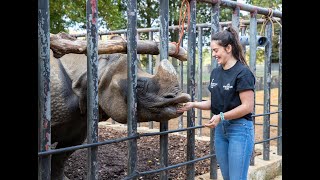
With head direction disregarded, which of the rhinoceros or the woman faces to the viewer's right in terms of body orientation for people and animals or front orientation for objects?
the rhinoceros

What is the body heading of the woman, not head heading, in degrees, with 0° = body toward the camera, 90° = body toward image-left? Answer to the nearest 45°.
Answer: approximately 45°

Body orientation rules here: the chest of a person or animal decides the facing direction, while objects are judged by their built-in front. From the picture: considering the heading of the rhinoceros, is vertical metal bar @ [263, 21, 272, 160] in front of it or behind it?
in front

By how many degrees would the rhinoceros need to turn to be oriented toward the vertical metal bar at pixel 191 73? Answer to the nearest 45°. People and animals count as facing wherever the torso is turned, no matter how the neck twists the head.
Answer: approximately 45° to its left

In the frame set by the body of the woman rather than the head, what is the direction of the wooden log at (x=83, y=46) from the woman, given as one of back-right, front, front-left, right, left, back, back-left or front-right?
front-right

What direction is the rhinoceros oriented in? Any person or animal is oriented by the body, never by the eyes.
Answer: to the viewer's right

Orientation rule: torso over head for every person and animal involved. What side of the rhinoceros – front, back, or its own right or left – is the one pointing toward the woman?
front

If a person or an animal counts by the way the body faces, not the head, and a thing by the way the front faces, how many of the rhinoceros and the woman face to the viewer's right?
1

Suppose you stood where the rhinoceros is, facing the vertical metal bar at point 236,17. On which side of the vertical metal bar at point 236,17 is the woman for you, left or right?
right

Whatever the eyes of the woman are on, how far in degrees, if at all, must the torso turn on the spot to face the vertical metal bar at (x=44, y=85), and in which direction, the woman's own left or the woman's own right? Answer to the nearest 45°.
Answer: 0° — they already face it

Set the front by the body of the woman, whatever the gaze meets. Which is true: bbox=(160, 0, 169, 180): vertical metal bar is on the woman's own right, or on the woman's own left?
on the woman's own right
